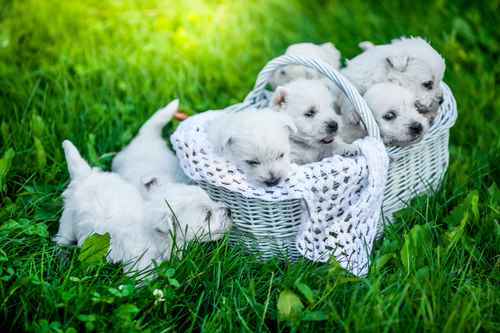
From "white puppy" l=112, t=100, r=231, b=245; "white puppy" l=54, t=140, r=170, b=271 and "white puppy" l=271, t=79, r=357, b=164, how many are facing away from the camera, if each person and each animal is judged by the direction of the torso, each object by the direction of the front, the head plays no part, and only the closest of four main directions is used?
0

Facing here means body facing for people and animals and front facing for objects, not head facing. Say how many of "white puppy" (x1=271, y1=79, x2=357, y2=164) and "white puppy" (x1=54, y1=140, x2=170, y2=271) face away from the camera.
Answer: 0

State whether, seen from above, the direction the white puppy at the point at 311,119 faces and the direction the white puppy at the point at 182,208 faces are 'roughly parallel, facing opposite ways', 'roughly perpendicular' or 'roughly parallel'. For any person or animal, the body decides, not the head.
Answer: roughly parallel

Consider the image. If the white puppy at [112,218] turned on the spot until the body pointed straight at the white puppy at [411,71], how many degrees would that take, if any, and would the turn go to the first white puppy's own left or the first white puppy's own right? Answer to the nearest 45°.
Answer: approximately 45° to the first white puppy's own left

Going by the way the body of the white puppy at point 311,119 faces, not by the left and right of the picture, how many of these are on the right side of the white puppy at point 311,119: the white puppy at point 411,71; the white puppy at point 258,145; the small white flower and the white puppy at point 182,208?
3

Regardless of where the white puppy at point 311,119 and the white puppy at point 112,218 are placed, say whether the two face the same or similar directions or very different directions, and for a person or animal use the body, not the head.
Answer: same or similar directions

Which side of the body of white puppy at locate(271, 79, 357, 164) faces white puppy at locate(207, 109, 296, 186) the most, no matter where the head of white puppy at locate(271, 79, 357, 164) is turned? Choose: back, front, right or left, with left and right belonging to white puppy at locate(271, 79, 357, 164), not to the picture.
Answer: right

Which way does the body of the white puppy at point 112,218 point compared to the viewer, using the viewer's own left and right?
facing the viewer and to the right of the viewer

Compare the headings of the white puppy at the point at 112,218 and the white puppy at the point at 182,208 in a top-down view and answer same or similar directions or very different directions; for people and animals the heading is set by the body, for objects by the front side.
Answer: same or similar directions

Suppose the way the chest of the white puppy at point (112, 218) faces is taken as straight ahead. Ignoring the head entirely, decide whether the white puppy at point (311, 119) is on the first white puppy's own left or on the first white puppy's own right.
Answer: on the first white puppy's own left
